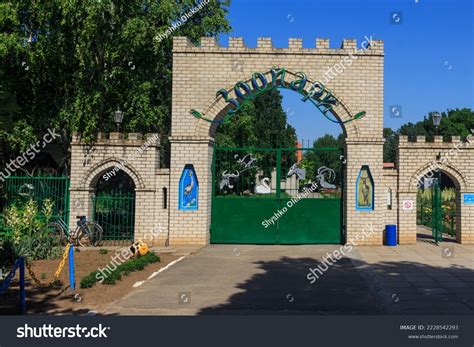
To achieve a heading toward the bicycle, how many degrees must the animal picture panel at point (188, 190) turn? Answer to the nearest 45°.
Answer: approximately 90° to its right

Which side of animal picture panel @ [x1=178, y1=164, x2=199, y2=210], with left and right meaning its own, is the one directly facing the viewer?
front

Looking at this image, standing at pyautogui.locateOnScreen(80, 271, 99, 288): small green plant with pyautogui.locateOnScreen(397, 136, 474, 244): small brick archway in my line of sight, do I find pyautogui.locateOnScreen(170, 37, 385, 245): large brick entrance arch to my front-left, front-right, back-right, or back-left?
front-left

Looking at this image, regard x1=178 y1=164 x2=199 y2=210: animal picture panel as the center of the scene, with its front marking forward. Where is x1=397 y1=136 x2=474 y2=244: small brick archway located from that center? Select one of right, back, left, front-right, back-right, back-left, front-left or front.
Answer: left

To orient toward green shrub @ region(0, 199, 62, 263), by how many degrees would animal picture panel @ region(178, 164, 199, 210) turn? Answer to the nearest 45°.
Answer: approximately 90° to its right

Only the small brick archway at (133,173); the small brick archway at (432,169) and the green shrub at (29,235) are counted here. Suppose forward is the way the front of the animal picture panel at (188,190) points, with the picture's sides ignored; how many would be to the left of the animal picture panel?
1

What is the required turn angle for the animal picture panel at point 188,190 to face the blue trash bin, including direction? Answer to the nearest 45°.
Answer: approximately 90° to its left

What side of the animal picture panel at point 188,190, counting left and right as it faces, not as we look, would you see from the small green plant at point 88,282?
front

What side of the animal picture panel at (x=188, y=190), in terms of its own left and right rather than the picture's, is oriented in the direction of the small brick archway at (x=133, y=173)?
right

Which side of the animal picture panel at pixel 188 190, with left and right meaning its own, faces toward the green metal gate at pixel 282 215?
left

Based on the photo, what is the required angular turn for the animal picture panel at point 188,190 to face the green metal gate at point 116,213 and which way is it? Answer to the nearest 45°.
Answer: approximately 135° to its right
